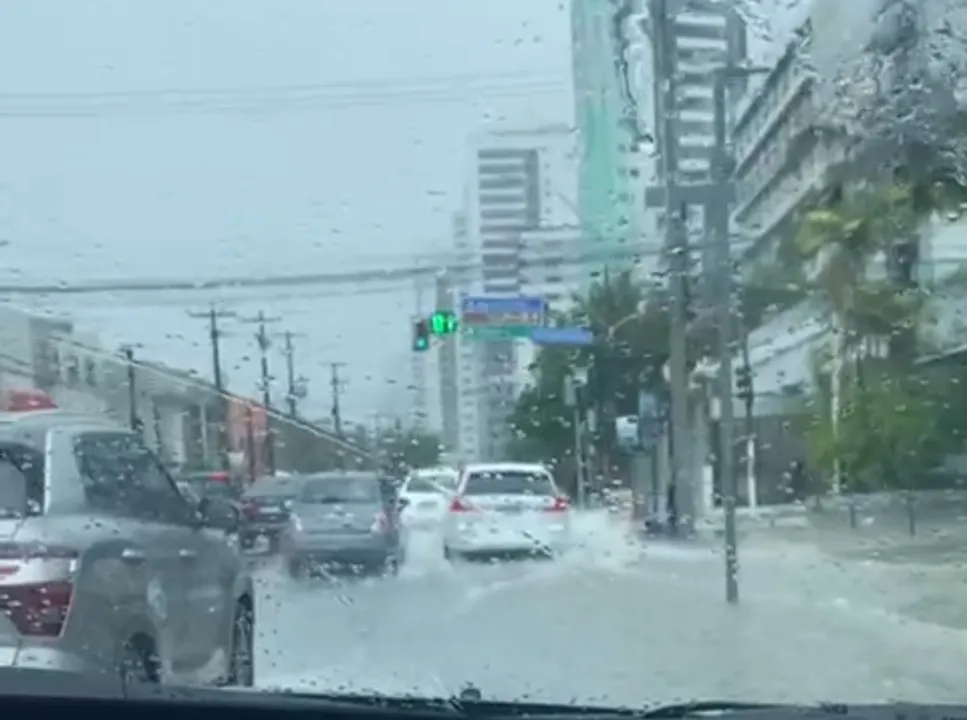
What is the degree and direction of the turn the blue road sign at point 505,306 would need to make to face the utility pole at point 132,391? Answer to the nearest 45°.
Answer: approximately 90° to its right

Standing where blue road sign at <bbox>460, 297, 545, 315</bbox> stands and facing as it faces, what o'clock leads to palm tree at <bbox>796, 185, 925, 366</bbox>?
The palm tree is roughly at 9 o'clock from the blue road sign.

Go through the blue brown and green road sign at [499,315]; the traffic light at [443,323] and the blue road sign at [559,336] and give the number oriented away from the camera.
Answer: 0

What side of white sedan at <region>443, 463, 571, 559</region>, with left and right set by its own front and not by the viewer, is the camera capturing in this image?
back

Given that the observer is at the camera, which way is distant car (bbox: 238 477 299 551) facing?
facing away from the viewer

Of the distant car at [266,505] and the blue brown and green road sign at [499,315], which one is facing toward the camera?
the blue brown and green road sign

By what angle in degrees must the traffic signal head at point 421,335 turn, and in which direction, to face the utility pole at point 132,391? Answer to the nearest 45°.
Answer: approximately 90° to its right

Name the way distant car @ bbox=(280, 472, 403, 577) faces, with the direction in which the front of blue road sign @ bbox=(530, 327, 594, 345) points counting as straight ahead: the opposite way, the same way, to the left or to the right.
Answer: the opposite way

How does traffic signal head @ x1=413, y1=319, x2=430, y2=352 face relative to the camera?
toward the camera

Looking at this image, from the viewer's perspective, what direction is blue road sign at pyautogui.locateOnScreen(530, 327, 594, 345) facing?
toward the camera

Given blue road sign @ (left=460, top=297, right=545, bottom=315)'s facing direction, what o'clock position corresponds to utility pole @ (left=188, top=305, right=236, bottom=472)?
The utility pole is roughly at 3 o'clock from the blue road sign.

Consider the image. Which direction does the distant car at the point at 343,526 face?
away from the camera

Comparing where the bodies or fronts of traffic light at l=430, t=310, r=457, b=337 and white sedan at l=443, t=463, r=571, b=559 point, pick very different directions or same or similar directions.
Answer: very different directions

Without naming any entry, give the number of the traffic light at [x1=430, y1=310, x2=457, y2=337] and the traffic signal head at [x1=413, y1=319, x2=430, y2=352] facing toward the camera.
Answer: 2

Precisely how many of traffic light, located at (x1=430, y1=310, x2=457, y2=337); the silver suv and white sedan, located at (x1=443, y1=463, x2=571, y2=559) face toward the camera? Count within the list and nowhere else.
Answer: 1

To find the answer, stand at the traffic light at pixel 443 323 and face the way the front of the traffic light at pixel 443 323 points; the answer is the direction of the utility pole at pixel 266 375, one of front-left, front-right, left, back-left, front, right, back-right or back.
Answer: right
